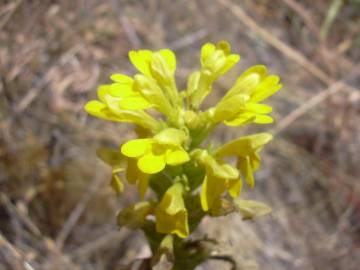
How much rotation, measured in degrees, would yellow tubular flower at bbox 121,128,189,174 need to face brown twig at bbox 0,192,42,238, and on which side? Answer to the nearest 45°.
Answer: approximately 135° to its right

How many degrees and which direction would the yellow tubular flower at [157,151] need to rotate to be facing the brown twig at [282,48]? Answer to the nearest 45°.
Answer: approximately 135° to its left

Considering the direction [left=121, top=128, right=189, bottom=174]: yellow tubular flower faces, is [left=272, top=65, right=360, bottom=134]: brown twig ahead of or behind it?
behind

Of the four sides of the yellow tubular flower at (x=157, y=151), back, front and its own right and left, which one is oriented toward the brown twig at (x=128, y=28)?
back
